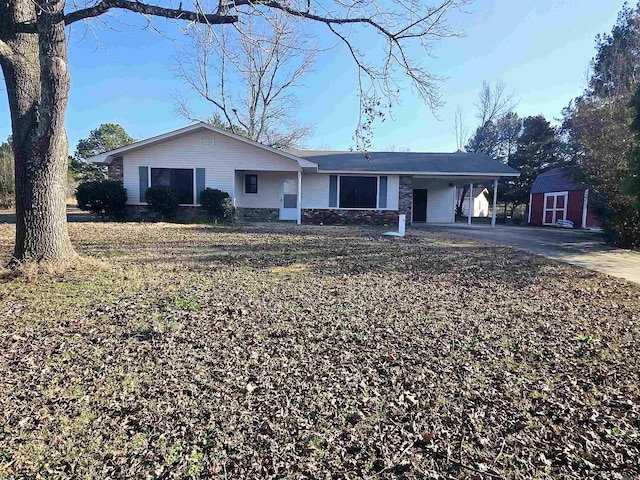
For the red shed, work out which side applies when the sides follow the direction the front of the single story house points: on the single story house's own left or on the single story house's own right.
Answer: on the single story house's own left

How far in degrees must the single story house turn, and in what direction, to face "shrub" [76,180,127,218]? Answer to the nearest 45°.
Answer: approximately 90° to its right

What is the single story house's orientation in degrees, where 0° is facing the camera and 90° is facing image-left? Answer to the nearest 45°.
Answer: approximately 0°

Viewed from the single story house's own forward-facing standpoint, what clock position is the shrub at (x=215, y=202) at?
The shrub is roughly at 2 o'clock from the single story house.

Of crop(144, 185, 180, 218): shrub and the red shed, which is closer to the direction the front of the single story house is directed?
the shrub

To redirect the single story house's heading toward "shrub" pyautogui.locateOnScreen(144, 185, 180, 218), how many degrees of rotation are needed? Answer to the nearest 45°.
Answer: approximately 45° to its right
